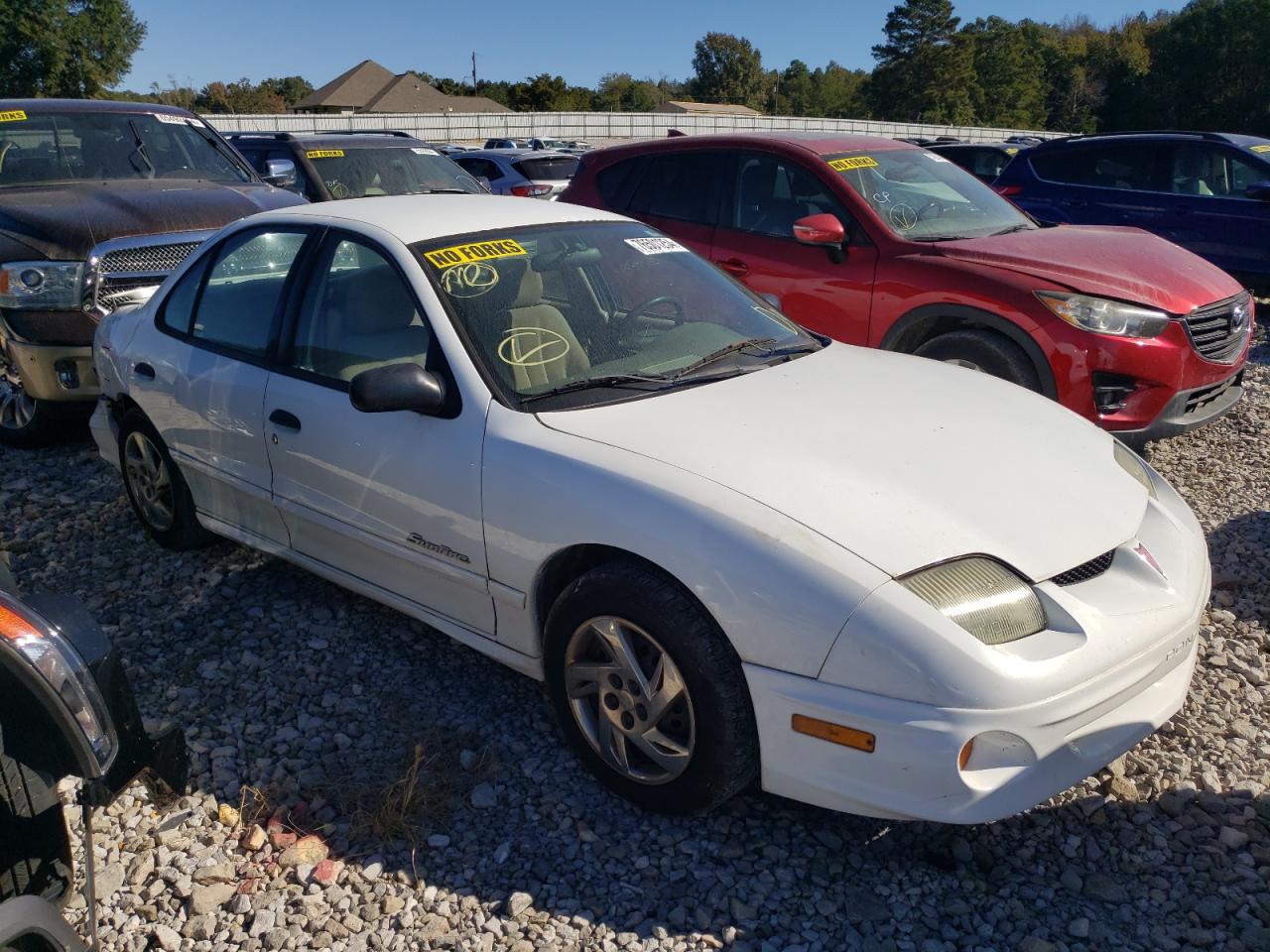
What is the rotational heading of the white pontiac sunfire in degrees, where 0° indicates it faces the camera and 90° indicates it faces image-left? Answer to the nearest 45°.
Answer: approximately 315°

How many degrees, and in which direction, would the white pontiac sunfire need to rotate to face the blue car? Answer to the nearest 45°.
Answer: approximately 90° to its left

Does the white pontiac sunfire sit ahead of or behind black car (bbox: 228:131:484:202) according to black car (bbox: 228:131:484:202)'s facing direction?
ahead

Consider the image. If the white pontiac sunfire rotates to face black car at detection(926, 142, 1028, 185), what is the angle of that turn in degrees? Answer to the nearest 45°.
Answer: approximately 135° to its left

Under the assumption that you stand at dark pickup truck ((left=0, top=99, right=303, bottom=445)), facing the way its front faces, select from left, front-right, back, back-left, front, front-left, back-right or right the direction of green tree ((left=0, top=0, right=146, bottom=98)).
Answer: back-left

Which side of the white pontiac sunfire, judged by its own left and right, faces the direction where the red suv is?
left

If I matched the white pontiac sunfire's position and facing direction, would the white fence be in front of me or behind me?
behind

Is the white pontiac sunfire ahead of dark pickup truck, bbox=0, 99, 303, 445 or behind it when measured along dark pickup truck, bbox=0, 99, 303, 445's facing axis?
ahead

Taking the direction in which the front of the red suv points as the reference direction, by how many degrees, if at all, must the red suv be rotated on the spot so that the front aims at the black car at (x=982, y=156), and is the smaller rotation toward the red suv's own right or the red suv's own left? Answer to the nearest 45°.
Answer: approximately 135° to the red suv's own left

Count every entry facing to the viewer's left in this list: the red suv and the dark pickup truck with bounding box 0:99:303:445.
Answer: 0

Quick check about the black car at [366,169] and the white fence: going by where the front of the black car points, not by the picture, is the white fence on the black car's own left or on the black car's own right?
on the black car's own left

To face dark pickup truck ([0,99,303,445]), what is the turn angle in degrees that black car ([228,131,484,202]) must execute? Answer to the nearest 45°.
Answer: approximately 90° to its right
